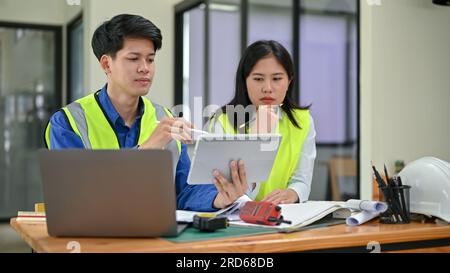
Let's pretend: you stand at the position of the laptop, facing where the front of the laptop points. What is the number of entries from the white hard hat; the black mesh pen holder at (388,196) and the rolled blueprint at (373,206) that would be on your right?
3

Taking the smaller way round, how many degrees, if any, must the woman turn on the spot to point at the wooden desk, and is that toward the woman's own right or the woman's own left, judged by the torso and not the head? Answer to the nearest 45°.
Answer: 0° — they already face it

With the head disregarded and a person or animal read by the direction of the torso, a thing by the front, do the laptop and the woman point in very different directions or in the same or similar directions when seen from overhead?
very different directions

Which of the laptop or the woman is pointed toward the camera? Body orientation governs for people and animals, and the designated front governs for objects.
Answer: the woman

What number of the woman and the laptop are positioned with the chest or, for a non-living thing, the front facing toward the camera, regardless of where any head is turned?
1

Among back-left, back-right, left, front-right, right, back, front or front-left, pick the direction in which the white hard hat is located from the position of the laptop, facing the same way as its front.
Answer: right

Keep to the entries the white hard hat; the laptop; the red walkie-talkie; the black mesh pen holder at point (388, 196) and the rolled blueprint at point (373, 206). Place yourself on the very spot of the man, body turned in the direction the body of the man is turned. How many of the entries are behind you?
0

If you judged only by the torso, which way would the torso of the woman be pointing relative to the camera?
toward the camera

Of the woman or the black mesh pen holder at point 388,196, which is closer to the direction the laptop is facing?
the woman

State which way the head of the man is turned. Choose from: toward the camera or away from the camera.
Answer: toward the camera

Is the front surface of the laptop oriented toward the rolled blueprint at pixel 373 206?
no

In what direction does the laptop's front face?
away from the camera

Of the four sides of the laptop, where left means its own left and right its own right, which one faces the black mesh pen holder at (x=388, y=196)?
right

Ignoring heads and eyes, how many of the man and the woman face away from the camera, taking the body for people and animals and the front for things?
0

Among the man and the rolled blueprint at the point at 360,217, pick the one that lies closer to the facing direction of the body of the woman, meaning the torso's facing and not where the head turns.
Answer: the rolled blueprint

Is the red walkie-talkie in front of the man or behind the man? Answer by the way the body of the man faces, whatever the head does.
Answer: in front

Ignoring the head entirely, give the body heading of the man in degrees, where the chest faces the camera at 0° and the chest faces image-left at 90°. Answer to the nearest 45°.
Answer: approximately 315°
